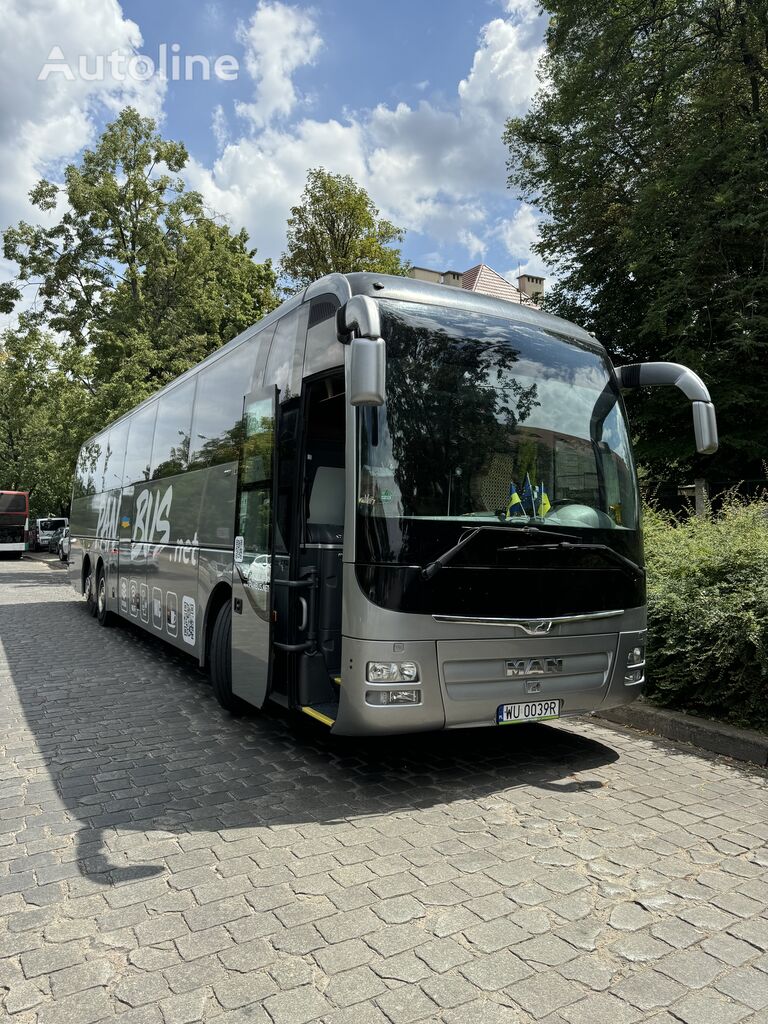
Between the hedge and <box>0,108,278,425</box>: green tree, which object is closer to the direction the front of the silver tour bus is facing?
the hedge

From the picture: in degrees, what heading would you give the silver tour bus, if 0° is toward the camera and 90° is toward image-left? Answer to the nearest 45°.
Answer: approximately 315°

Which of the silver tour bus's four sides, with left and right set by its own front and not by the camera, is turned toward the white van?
back

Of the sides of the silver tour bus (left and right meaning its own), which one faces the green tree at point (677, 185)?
left

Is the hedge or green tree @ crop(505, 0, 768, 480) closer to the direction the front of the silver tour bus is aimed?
the hedge

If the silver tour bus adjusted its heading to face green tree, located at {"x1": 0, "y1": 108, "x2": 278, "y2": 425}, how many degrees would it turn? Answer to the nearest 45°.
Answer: approximately 180°

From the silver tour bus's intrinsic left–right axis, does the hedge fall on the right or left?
on its left

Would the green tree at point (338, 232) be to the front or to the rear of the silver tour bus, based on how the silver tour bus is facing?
to the rear
